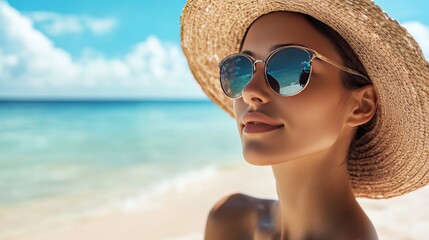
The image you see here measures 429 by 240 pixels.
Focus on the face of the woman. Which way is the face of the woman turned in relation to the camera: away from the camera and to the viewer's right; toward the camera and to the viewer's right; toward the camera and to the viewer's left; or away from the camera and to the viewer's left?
toward the camera and to the viewer's left

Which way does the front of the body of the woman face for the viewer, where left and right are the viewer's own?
facing the viewer and to the left of the viewer
